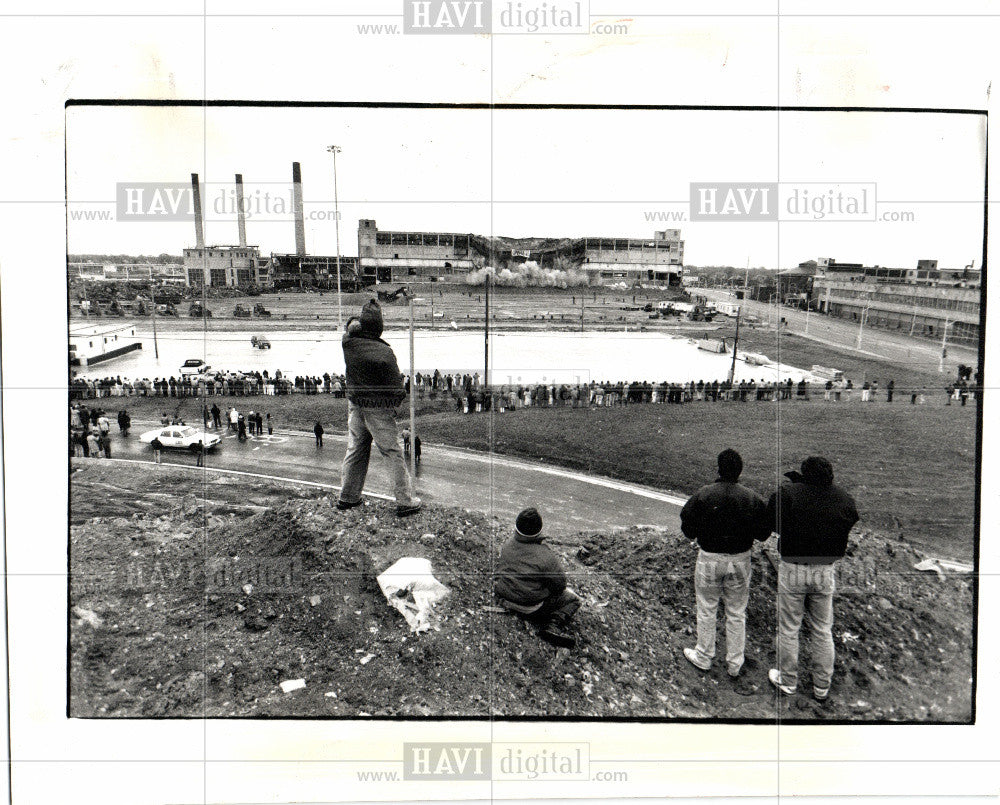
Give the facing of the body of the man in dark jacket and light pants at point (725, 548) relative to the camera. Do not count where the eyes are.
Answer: away from the camera

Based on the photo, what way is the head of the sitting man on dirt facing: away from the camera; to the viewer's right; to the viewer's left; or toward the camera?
away from the camera

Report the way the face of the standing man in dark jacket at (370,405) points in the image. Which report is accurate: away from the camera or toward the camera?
away from the camera

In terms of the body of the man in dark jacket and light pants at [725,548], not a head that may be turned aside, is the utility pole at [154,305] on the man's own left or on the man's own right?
on the man's own left

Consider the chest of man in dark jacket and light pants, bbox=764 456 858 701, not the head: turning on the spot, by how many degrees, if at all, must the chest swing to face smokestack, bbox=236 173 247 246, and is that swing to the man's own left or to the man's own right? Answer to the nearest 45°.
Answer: approximately 90° to the man's own left

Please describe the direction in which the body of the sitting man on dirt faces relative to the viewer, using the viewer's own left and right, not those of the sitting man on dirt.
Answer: facing away from the viewer and to the right of the viewer

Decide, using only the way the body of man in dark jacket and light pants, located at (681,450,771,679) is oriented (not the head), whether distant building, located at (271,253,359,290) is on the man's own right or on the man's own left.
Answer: on the man's own left

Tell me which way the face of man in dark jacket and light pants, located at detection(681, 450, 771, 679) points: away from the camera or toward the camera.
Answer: away from the camera

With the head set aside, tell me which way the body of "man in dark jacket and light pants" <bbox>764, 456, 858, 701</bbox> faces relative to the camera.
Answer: away from the camera

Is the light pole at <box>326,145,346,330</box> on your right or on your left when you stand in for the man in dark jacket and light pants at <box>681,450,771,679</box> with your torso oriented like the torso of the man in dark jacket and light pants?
on your left

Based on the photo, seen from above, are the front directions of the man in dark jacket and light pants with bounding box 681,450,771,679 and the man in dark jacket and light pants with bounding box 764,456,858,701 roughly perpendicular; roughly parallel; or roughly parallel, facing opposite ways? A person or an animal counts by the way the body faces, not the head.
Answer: roughly parallel
